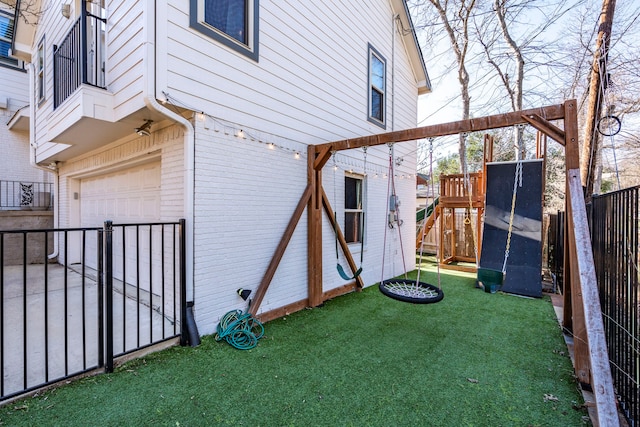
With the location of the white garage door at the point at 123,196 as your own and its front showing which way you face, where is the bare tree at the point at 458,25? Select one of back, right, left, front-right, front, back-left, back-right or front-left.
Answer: back-left

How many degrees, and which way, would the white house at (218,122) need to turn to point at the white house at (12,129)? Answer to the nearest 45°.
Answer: approximately 90° to its right

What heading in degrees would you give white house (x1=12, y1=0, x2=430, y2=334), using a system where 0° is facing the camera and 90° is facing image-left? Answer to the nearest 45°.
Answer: approximately 45°

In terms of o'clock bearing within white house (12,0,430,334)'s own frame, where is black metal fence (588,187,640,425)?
The black metal fence is roughly at 9 o'clock from the white house.

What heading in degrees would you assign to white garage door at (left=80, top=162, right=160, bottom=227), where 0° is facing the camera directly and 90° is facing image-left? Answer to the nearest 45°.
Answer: approximately 45°

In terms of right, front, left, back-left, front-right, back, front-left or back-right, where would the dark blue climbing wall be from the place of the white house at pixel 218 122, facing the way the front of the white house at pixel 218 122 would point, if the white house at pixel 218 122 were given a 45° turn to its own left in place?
left

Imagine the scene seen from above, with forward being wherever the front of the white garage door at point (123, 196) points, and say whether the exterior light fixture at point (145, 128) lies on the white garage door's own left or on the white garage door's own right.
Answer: on the white garage door's own left

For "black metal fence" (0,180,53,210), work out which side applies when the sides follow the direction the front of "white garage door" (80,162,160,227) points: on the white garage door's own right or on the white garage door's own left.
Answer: on the white garage door's own right

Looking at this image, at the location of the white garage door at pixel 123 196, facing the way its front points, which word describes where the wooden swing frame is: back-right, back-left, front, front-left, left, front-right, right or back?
left
